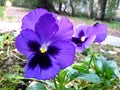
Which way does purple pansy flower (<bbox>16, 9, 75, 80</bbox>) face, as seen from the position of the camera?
facing the viewer
